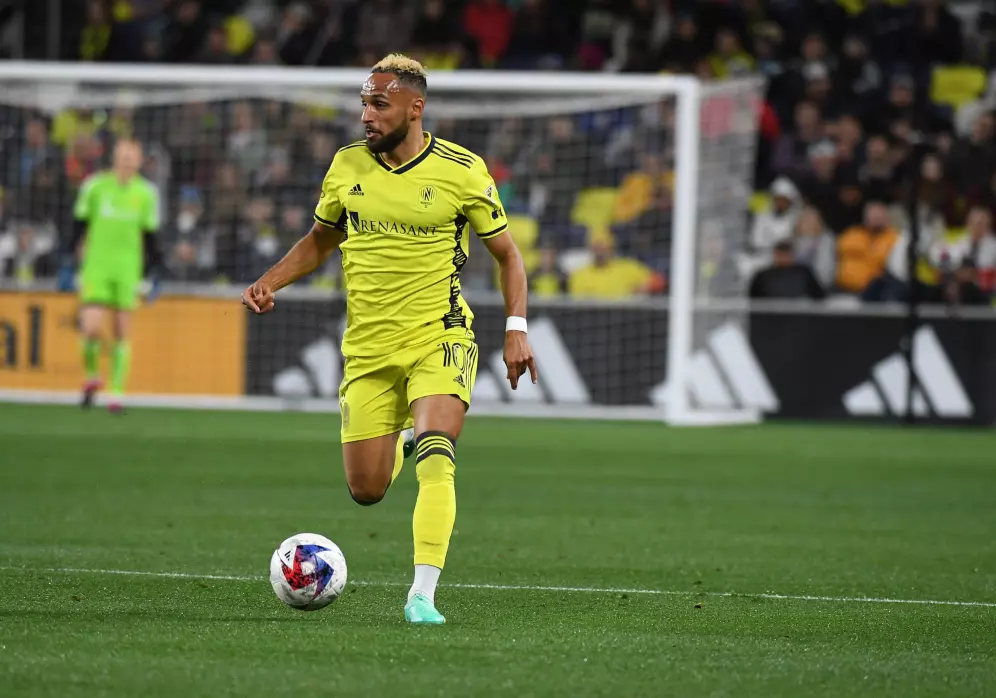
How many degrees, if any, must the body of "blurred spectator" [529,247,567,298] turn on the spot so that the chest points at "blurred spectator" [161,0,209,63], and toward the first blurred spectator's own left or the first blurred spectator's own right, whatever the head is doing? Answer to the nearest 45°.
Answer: approximately 135° to the first blurred spectator's own right

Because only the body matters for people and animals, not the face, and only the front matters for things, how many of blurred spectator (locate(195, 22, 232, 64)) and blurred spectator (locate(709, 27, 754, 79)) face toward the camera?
2

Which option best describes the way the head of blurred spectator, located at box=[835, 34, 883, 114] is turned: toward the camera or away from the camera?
toward the camera

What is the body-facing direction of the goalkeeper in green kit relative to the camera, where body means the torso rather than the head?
toward the camera

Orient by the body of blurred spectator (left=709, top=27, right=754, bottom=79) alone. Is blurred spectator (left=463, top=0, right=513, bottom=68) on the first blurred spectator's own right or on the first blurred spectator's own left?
on the first blurred spectator's own right

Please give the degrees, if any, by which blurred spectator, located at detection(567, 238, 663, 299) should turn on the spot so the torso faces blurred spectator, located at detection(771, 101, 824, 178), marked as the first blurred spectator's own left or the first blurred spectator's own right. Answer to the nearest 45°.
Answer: approximately 135° to the first blurred spectator's own left

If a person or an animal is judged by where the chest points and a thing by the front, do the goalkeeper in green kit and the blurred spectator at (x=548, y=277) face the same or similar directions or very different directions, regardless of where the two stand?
same or similar directions

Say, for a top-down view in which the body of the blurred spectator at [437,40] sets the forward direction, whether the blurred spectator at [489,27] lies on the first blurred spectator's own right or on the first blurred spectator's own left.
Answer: on the first blurred spectator's own left

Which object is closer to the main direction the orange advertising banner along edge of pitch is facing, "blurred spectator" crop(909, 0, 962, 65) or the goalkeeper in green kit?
the goalkeeper in green kit

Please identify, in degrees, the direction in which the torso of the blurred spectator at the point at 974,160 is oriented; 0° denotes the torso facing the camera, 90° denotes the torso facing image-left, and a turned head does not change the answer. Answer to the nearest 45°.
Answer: approximately 45°

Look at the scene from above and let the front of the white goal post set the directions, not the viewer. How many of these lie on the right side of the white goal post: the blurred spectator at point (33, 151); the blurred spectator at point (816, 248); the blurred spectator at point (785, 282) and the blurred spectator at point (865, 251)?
1

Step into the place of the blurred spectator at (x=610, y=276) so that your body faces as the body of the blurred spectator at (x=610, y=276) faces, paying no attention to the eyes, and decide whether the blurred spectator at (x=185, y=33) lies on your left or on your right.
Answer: on your right

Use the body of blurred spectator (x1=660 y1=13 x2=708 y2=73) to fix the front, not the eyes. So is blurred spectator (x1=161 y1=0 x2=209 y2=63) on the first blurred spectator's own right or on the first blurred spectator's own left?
on the first blurred spectator's own right

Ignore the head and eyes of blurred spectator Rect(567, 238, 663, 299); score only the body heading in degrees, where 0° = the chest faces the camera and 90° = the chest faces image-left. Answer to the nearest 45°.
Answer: approximately 0°
